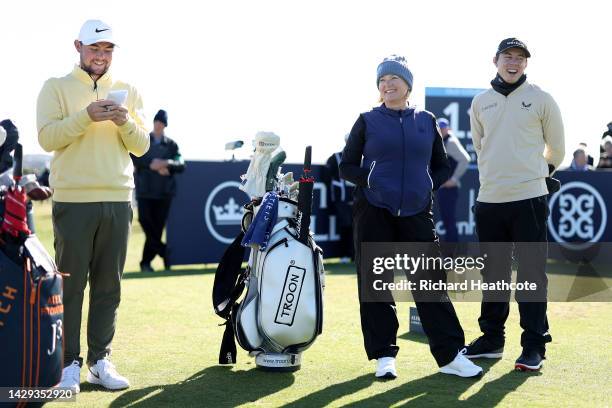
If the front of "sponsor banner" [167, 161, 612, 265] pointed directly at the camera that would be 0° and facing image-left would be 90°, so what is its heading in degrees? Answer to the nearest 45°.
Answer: approximately 0°

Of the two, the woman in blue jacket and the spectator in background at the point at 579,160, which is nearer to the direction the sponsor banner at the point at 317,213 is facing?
the woman in blue jacket

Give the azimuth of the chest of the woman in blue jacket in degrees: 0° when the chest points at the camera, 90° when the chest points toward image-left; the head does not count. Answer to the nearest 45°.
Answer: approximately 0°

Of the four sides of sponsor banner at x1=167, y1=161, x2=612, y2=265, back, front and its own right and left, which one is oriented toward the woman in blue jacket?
front

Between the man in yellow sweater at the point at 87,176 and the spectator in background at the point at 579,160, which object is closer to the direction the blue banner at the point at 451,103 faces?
the man in yellow sweater

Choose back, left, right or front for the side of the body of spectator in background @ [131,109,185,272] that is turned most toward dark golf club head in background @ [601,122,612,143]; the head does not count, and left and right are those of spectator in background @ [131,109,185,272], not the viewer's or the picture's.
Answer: left

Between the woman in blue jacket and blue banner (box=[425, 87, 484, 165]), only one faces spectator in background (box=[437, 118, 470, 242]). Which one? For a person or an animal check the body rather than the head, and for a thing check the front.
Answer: the blue banner

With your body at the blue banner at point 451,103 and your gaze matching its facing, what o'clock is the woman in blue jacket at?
The woman in blue jacket is roughly at 12 o'clock from the blue banner.

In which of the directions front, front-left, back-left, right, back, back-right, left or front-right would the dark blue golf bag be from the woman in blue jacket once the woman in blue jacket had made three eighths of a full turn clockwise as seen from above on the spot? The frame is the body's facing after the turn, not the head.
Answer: left
